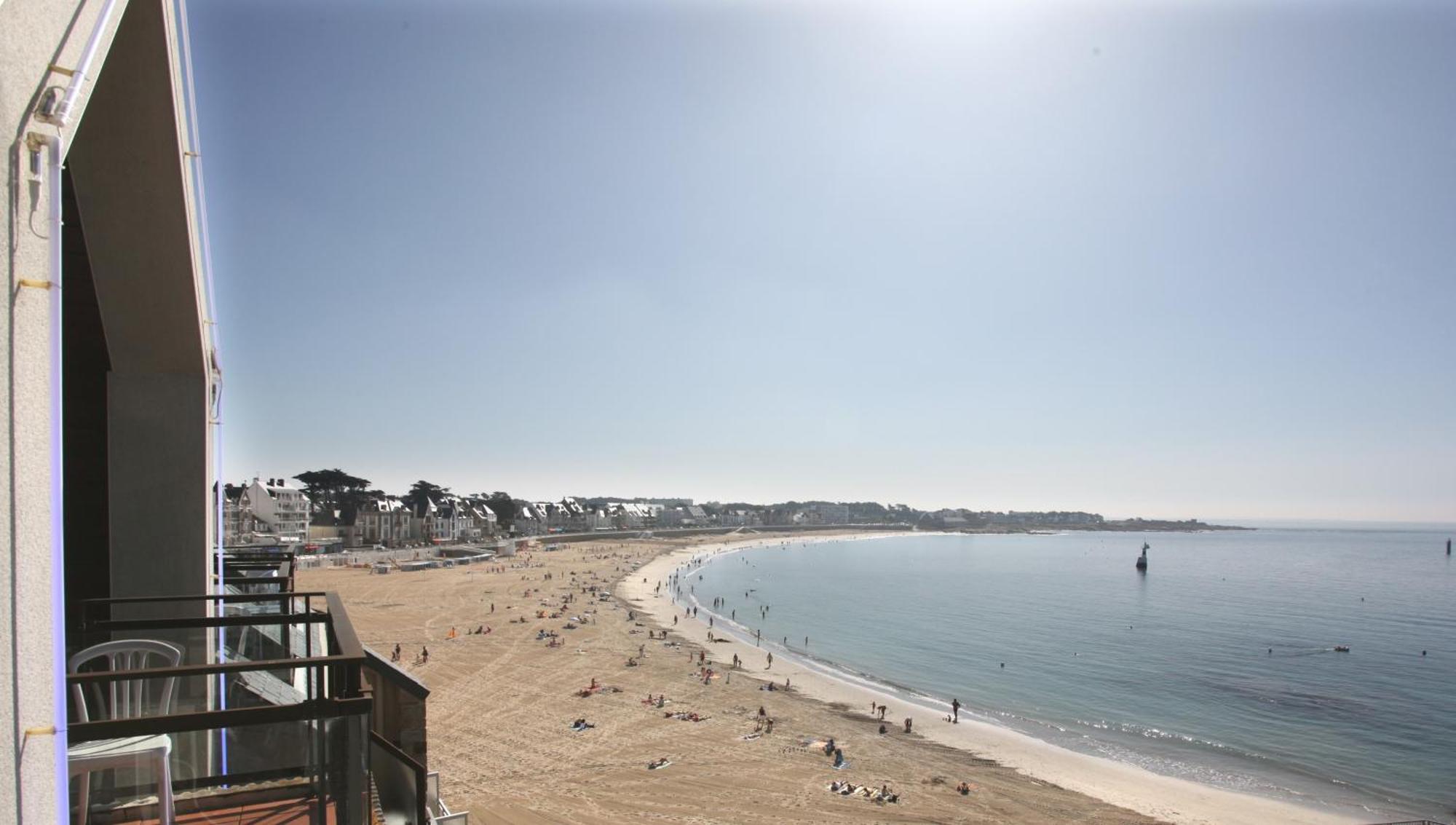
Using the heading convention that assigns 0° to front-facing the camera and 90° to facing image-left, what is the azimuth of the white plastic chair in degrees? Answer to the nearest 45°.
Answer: approximately 0°
